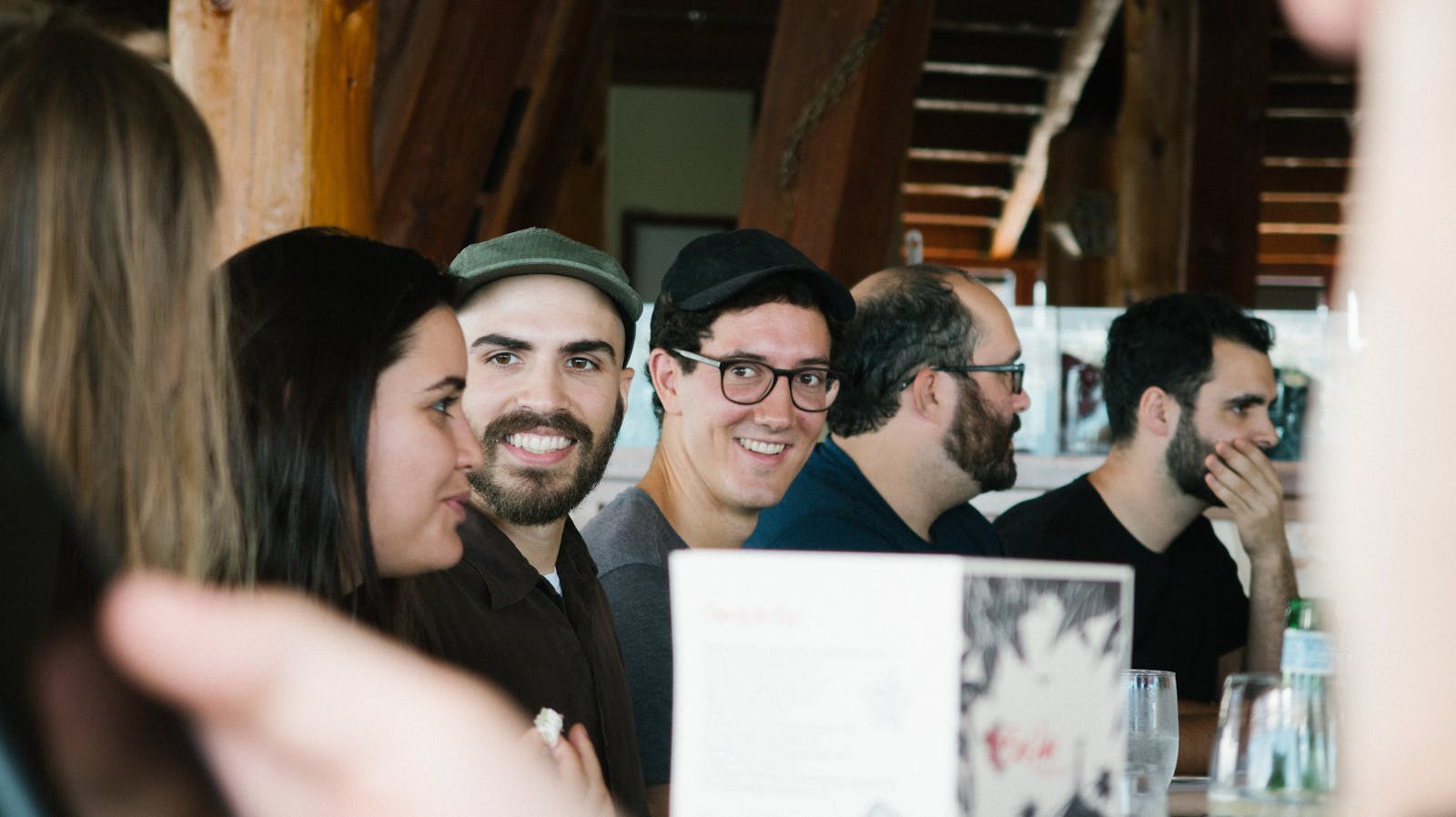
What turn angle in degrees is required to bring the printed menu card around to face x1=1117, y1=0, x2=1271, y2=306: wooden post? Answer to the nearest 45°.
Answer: approximately 180°

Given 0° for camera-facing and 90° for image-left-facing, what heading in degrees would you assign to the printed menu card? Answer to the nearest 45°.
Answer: approximately 0°

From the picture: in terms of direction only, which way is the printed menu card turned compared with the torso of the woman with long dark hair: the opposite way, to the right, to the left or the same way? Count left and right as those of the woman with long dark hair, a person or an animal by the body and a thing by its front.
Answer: to the right

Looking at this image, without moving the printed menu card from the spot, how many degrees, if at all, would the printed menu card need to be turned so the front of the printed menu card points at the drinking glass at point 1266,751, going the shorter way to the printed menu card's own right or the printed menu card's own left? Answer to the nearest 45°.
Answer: approximately 135° to the printed menu card's own left

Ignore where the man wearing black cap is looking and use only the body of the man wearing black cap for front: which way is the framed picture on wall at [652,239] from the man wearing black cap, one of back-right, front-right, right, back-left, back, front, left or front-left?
back-left

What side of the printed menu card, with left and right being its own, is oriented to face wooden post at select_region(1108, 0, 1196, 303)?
back

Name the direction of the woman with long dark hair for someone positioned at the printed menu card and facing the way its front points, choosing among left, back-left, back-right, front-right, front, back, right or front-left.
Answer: back-right

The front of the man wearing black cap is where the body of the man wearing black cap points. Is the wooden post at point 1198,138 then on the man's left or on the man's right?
on the man's left

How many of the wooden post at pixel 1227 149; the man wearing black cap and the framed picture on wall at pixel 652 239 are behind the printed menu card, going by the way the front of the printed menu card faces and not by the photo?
3

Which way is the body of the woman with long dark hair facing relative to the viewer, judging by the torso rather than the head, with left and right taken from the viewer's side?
facing to the right of the viewer

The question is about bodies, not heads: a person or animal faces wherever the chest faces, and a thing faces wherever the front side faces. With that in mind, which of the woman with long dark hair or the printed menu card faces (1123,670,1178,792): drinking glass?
the woman with long dark hair

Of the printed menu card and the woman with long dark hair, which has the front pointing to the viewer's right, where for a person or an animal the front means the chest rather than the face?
the woman with long dark hair

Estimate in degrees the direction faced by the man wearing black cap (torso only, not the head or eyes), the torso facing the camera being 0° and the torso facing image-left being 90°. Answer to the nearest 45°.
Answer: approximately 315°

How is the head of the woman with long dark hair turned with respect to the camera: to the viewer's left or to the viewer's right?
to the viewer's right

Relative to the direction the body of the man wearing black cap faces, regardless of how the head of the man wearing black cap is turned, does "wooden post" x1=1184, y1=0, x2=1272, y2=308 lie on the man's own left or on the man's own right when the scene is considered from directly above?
on the man's own left

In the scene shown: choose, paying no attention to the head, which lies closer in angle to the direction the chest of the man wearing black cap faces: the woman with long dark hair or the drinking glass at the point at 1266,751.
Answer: the drinking glass
